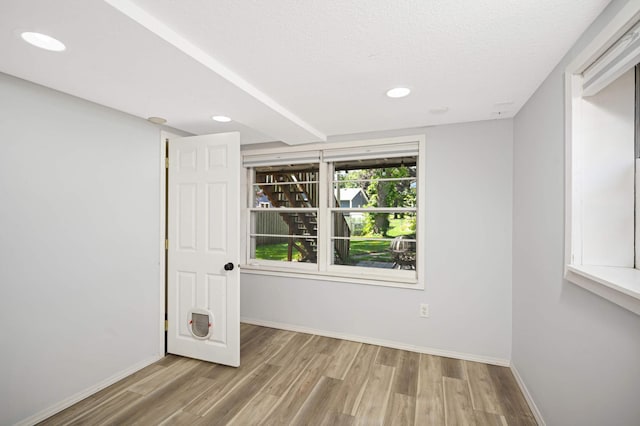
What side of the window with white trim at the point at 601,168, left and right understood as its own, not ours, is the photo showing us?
left

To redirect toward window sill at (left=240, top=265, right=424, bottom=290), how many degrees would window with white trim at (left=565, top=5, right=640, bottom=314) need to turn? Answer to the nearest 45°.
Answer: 0° — it already faces it

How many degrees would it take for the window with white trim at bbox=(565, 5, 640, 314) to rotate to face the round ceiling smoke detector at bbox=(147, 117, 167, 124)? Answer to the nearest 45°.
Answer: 0° — it already faces it

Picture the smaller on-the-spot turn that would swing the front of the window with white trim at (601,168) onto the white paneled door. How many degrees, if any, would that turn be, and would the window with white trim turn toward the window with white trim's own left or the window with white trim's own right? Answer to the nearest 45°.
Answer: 0° — it already faces it
